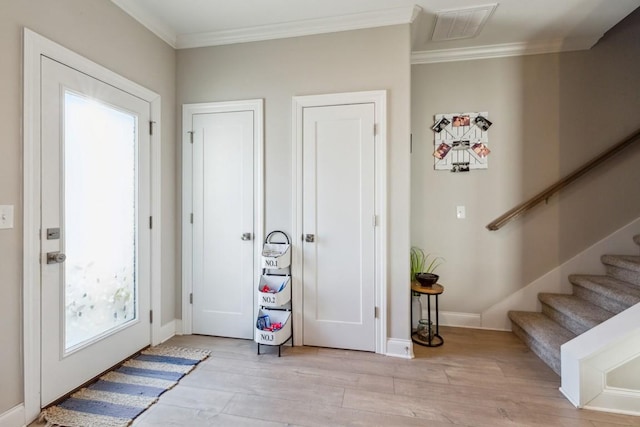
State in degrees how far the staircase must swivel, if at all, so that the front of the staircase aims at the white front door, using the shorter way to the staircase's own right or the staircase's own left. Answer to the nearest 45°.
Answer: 0° — it already faces it

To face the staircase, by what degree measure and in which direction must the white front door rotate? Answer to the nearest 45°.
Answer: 0° — it already faces it

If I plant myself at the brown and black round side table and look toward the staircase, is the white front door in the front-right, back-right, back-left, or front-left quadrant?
back-right

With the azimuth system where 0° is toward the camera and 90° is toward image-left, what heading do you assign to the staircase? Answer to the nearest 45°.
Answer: approximately 45°

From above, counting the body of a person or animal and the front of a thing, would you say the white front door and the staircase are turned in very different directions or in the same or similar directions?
very different directions

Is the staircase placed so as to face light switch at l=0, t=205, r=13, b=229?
yes

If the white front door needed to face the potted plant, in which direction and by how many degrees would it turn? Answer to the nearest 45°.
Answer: approximately 45° to its left

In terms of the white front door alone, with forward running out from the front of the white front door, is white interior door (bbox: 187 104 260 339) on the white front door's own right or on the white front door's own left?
on the white front door's own left

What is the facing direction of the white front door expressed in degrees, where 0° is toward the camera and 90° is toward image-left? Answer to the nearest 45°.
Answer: approximately 315°

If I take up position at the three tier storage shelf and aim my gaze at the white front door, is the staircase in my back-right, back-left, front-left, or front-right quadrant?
back-left
